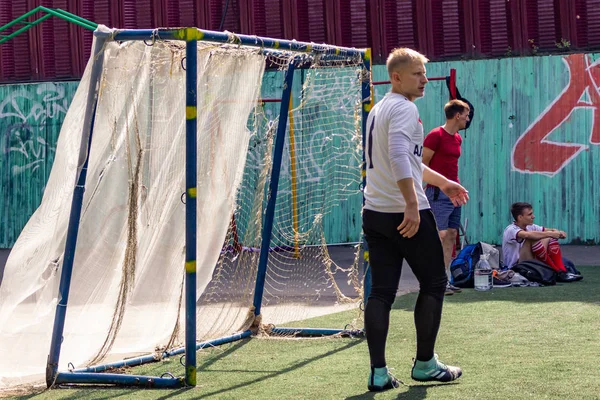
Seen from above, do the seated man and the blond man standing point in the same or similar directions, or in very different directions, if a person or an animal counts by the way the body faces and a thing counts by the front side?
same or similar directions

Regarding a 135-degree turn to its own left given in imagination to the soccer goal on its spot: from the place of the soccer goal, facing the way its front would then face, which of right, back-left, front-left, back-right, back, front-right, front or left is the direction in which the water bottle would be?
front-right

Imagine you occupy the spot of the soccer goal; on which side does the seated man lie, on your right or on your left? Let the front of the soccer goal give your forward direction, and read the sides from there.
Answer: on your left

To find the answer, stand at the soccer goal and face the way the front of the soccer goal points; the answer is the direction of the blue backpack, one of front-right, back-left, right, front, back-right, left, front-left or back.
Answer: left

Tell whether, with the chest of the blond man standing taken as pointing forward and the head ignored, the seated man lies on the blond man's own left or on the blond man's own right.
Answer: on the blond man's own left

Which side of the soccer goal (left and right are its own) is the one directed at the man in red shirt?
left

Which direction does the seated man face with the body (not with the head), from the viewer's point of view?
to the viewer's right

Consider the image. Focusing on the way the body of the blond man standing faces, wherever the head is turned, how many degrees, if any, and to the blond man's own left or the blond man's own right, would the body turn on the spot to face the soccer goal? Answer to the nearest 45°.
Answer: approximately 180°

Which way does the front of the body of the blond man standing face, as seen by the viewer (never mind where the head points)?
to the viewer's right

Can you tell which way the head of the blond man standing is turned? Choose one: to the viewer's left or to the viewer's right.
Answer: to the viewer's right

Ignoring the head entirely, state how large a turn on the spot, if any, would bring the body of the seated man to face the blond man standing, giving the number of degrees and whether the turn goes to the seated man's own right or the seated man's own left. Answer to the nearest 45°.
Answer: approximately 90° to the seated man's own right

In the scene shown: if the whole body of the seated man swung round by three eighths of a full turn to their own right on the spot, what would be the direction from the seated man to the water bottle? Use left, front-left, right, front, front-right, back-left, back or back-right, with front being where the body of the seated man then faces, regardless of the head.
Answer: front

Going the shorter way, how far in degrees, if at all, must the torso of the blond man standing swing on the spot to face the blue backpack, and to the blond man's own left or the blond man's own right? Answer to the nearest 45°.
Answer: approximately 90° to the blond man's own left

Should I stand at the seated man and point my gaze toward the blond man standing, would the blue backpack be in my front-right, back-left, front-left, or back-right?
front-right
